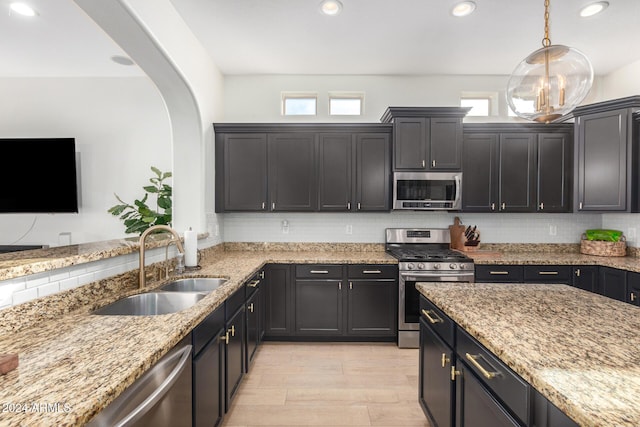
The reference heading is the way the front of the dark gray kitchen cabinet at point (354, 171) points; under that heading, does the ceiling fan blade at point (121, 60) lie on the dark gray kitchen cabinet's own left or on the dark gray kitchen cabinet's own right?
on the dark gray kitchen cabinet's own right

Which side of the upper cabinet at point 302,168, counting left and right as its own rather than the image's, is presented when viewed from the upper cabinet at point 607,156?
left

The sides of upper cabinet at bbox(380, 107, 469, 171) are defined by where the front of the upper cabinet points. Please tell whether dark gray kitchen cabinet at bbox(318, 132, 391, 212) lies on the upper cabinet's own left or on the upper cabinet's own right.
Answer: on the upper cabinet's own right

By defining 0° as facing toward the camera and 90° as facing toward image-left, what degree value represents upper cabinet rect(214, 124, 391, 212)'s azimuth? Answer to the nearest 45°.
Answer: approximately 0°

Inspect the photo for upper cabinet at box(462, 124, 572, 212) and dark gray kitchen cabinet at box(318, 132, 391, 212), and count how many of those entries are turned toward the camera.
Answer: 2

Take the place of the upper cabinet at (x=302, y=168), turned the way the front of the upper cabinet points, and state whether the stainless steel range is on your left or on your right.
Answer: on your left

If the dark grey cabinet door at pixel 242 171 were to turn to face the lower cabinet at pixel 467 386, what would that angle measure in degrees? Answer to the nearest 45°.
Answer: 0° — it already faces it
